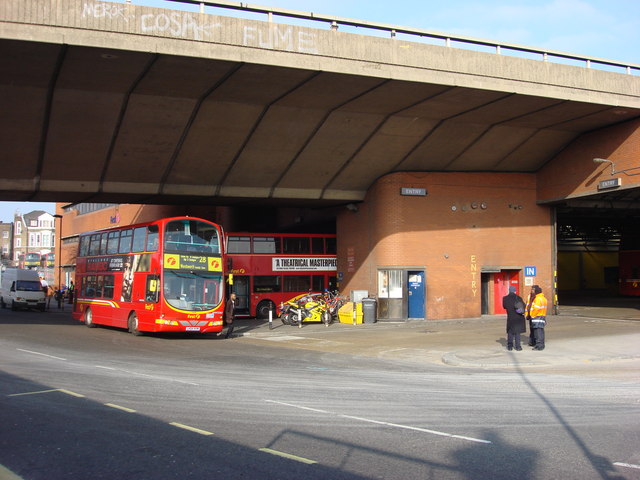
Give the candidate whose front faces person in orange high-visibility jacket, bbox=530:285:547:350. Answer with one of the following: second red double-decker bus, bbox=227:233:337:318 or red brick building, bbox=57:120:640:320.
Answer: the red brick building

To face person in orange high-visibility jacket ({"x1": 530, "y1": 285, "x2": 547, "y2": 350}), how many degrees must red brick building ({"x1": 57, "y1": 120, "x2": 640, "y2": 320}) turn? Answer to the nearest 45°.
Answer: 0° — it already faces them

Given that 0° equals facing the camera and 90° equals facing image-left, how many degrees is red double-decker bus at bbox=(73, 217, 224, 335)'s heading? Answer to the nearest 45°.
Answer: approximately 315°

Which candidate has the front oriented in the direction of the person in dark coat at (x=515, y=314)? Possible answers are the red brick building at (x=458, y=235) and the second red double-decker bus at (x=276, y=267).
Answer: the red brick building

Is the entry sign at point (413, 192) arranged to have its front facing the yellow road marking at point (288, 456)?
yes

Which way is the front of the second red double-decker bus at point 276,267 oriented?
to the viewer's left

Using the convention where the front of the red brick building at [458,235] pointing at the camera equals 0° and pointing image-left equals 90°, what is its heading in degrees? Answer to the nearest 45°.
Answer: approximately 0°

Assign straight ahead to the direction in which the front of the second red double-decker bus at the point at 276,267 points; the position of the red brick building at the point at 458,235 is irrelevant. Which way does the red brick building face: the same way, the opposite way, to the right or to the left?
to the left
